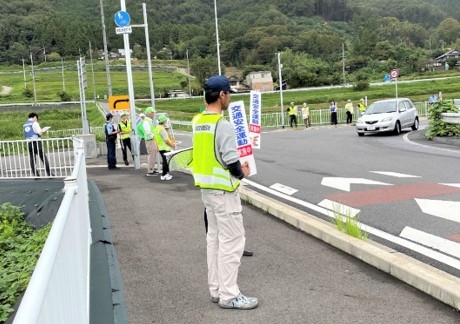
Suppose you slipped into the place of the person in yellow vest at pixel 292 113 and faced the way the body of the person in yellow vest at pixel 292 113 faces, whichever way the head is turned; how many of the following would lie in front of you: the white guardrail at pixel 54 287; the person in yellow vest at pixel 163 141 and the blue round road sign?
3

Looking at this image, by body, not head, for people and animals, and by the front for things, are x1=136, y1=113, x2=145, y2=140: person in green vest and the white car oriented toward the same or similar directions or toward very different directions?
very different directions

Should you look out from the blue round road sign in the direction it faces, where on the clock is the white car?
The white car is roughly at 8 o'clock from the blue round road sign.

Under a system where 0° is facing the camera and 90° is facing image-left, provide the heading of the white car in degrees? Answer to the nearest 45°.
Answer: approximately 45°

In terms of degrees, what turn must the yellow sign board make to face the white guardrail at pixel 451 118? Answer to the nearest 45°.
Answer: approximately 90° to its left

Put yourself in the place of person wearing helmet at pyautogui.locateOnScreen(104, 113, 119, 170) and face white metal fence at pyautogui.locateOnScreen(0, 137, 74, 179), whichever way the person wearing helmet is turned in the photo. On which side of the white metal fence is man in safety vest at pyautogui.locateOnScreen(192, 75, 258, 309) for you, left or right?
left

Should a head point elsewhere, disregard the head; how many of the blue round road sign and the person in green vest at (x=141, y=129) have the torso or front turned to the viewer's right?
1

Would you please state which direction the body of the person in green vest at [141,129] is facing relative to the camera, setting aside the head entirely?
to the viewer's right

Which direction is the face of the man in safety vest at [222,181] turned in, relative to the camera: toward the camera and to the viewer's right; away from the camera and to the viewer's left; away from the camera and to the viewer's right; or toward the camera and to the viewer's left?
away from the camera and to the viewer's right

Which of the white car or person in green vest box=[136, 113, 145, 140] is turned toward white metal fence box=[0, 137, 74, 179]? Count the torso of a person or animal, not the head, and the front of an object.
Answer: the white car

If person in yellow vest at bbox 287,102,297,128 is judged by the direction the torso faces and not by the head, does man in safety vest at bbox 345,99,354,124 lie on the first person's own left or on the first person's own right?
on the first person's own left

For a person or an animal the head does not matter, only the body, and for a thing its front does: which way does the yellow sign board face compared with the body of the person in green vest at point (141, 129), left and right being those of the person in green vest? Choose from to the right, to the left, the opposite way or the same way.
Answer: to the right

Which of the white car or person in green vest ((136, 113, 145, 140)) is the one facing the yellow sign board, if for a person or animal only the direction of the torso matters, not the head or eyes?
the white car
